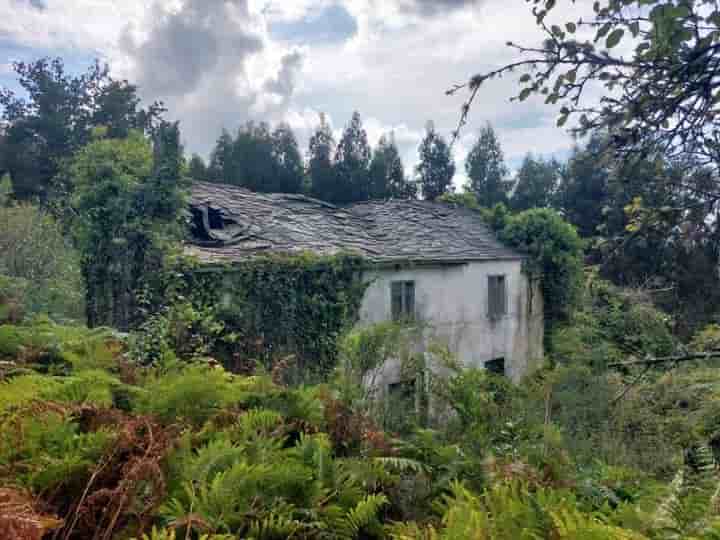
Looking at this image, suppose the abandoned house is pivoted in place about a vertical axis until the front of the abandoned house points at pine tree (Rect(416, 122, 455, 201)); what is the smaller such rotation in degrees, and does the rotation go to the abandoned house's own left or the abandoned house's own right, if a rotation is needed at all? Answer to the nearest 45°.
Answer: approximately 180°

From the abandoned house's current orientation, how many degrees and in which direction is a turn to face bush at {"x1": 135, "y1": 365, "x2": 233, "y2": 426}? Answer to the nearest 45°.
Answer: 0° — it already faces it

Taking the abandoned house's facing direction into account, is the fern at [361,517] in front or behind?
in front

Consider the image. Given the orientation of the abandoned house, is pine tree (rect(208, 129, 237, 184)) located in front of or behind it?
behind

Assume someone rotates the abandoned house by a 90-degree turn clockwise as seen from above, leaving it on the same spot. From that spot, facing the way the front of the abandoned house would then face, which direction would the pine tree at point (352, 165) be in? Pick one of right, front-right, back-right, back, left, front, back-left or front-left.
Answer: right

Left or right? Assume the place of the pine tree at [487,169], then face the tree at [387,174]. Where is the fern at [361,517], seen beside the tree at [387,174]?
left

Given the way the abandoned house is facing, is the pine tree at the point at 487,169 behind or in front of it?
behind

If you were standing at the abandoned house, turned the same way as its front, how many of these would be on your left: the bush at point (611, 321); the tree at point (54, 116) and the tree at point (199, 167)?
1

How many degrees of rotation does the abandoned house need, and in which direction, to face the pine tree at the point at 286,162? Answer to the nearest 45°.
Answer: approximately 180°

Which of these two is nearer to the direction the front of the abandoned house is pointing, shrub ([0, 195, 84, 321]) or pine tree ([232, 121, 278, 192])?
the shrub

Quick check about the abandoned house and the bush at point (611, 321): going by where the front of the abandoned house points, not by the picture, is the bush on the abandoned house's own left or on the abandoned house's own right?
on the abandoned house's own left

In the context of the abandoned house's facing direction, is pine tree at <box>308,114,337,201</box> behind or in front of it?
behind

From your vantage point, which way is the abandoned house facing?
toward the camera

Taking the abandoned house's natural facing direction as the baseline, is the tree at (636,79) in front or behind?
in front

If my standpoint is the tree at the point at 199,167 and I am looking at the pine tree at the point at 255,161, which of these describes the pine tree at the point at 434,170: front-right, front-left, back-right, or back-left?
front-left

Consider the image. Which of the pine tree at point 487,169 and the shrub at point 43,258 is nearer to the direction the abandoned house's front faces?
the shrub

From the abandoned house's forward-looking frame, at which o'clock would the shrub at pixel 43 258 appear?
The shrub is roughly at 2 o'clock from the abandoned house.

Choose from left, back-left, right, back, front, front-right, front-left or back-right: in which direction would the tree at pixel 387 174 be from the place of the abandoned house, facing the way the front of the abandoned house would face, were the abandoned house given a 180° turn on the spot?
front
